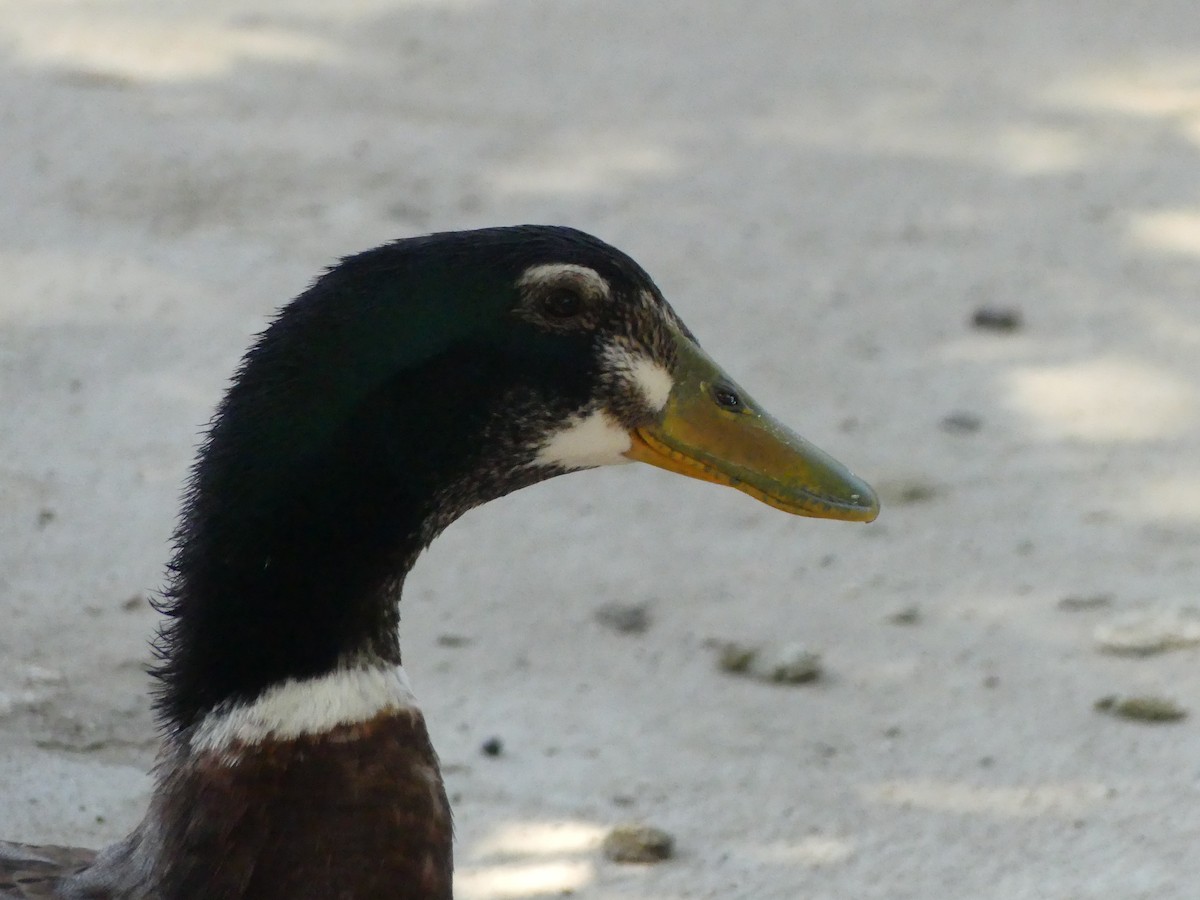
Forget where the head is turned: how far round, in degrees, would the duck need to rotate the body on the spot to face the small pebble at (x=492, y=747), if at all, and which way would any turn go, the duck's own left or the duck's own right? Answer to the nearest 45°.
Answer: approximately 90° to the duck's own left

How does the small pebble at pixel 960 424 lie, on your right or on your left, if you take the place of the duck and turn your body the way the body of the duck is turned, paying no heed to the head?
on your left

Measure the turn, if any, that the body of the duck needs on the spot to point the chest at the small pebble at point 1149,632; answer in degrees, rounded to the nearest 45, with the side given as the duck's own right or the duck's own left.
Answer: approximately 45° to the duck's own left

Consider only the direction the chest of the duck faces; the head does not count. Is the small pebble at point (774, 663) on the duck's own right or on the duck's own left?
on the duck's own left

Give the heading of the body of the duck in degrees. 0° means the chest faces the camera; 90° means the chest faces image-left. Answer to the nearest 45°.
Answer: approximately 270°

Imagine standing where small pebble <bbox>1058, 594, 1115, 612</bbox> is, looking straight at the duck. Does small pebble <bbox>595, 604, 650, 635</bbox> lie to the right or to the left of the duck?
right

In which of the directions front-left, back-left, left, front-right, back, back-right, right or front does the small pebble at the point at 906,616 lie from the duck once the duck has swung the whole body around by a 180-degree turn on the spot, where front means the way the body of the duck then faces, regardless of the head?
back-right

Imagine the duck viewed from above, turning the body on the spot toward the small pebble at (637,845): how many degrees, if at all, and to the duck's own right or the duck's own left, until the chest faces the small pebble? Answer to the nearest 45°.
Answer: approximately 45° to the duck's own left

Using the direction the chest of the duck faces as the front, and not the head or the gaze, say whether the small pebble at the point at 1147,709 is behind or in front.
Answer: in front

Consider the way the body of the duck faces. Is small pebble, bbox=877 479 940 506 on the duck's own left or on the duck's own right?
on the duck's own left

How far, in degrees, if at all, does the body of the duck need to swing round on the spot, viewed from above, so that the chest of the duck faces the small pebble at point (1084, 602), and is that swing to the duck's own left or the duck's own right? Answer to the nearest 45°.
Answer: approximately 45° to the duck's own left

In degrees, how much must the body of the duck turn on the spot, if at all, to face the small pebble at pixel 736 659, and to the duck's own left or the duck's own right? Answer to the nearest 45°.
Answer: approximately 45° to the duck's own left
